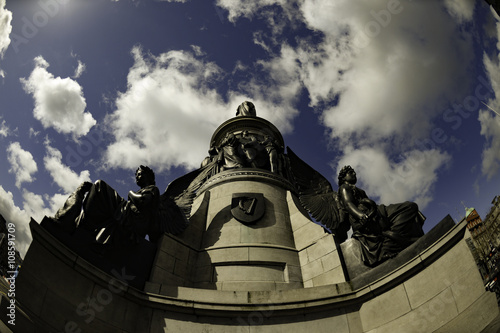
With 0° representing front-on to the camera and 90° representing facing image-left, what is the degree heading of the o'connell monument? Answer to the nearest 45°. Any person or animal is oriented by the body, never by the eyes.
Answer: approximately 0°
